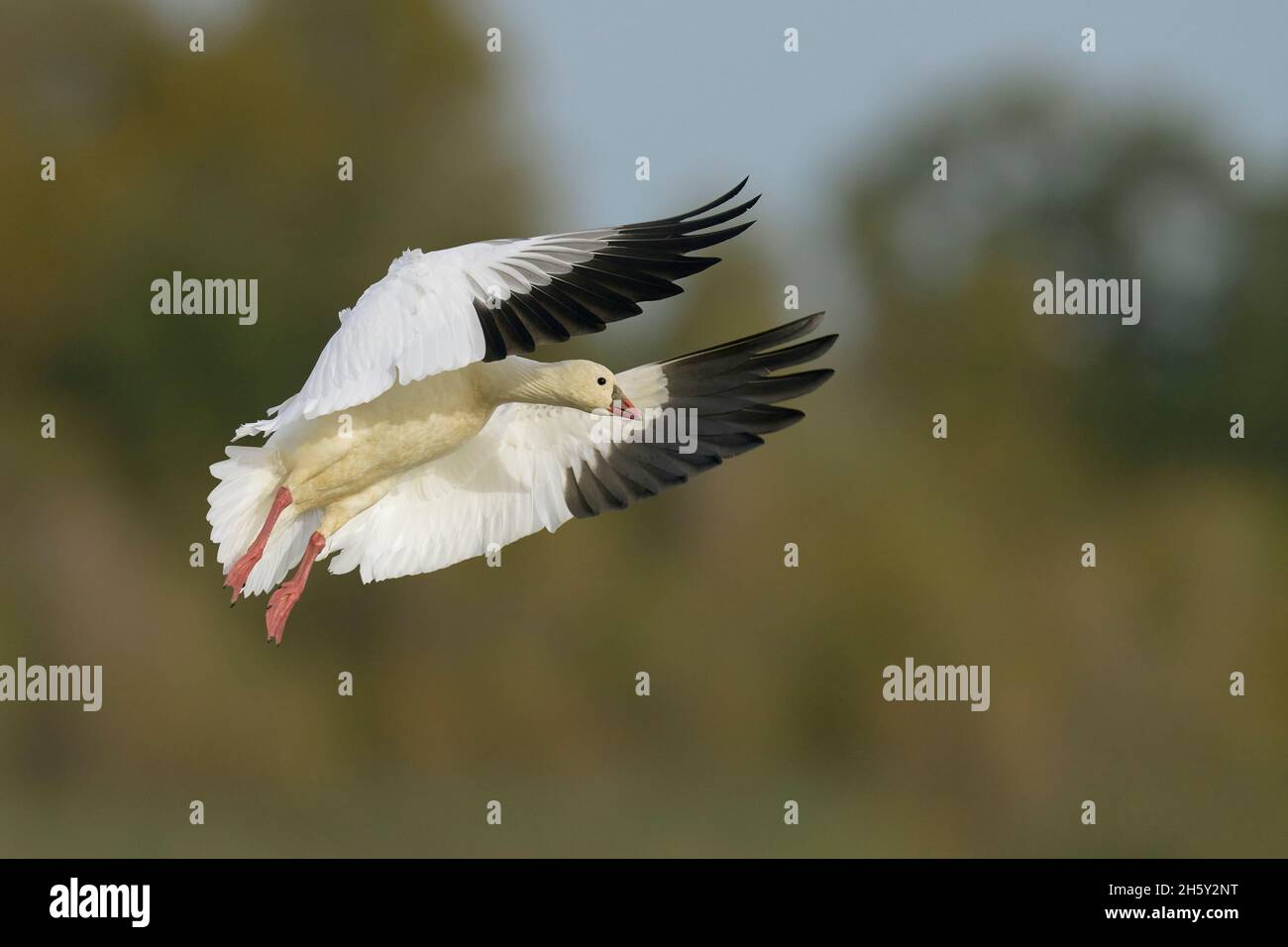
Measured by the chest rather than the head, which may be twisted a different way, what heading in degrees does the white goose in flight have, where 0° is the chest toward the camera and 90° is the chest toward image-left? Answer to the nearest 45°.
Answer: approximately 270°
